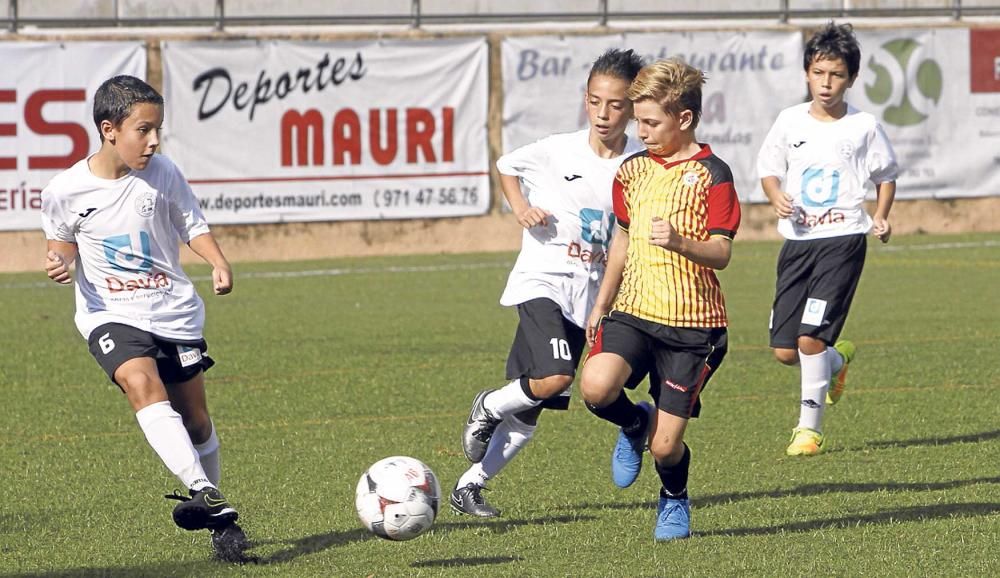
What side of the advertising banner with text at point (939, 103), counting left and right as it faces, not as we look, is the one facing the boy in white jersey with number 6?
front

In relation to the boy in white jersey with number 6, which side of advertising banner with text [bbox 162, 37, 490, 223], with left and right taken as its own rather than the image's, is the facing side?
front

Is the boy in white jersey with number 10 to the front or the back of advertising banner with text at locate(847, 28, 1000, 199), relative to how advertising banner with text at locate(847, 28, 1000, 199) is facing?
to the front

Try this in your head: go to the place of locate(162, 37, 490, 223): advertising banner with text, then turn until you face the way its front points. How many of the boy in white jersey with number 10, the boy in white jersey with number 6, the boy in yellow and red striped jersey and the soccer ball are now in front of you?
4

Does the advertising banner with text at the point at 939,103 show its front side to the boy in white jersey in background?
yes

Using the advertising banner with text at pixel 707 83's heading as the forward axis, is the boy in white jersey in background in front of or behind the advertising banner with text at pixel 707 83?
in front

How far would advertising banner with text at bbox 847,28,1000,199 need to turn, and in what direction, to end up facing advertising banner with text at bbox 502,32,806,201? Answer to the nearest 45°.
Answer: approximately 45° to its right
